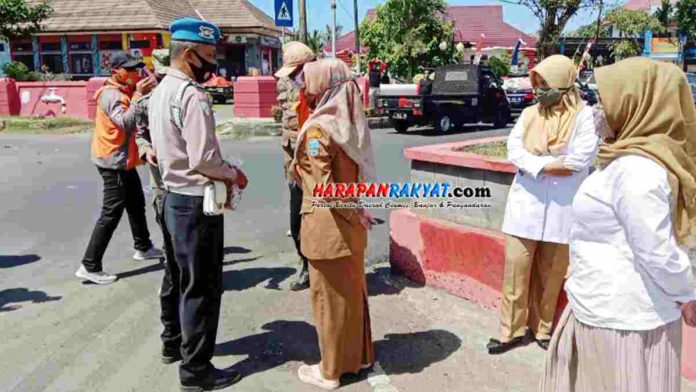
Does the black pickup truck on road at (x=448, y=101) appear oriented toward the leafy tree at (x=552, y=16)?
yes

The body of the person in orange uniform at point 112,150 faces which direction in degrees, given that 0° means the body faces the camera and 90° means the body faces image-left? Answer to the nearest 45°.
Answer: approximately 270°

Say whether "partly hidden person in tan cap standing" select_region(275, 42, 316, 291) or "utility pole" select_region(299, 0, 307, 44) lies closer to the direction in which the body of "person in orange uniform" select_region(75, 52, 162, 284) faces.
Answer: the partly hidden person in tan cap standing

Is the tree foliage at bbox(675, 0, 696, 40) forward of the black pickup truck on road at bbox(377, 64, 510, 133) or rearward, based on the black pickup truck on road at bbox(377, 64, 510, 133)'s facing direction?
forward

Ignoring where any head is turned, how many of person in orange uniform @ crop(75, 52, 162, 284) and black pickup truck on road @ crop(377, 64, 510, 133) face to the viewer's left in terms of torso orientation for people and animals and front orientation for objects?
0

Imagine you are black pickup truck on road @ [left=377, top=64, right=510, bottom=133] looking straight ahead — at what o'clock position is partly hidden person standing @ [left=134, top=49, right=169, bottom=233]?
The partly hidden person standing is roughly at 5 o'clock from the black pickup truck on road.

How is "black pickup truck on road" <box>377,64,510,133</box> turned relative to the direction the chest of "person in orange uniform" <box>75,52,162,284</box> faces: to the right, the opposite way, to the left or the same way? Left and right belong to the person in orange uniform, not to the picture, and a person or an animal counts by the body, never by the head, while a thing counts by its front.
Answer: the same way

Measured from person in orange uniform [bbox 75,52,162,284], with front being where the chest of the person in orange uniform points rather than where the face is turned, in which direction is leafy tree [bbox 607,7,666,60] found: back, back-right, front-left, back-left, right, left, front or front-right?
front-left

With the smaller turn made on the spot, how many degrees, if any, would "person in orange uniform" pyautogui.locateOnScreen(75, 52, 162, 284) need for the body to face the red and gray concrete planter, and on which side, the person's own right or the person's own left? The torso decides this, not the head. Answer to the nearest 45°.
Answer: approximately 45° to the person's own right

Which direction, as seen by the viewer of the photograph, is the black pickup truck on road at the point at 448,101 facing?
facing away from the viewer and to the right of the viewer

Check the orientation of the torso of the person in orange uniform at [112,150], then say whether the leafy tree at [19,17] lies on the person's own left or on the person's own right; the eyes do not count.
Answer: on the person's own left

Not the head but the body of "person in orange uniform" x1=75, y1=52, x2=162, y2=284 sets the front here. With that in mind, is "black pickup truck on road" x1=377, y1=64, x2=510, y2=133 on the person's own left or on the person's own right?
on the person's own left
